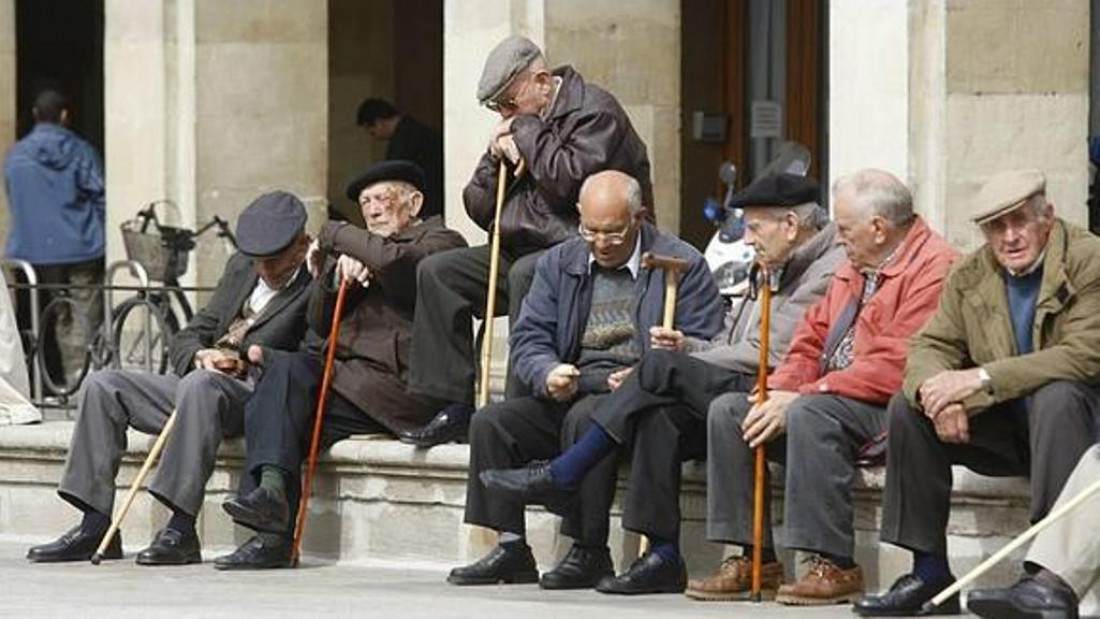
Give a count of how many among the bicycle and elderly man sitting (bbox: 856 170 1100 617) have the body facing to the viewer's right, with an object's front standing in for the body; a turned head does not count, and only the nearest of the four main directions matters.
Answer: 0

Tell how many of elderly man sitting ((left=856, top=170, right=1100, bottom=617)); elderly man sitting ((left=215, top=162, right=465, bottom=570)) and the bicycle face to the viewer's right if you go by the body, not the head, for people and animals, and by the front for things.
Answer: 0

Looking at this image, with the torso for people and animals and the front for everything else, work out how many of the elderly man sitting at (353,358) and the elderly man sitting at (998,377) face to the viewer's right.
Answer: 0

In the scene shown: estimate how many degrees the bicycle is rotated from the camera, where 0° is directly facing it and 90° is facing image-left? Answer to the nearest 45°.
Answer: approximately 45°

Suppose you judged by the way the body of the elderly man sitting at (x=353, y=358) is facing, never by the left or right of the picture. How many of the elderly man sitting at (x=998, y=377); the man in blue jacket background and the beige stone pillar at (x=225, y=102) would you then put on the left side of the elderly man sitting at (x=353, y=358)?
1

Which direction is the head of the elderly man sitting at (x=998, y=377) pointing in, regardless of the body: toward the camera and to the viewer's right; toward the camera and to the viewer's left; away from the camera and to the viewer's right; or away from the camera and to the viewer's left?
toward the camera and to the viewer's left

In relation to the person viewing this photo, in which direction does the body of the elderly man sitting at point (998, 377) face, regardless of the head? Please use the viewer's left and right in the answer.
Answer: facing the viewer and to the left of the viewer

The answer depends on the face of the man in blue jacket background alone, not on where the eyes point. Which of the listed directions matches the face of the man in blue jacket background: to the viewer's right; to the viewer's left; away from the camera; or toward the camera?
away from the camera

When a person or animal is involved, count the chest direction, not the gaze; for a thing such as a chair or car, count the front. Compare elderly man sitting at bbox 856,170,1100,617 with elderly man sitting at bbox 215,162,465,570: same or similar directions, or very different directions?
same or similar directions

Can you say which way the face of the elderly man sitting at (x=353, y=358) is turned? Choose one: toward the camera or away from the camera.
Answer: toward the camera

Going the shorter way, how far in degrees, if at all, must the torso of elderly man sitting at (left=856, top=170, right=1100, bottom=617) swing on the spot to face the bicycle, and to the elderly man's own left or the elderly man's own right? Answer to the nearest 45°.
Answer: approximately 90° to the elderly man's own right

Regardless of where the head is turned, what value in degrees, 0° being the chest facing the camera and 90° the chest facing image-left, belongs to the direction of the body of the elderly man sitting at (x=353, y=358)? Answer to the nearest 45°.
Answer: approximately 45°

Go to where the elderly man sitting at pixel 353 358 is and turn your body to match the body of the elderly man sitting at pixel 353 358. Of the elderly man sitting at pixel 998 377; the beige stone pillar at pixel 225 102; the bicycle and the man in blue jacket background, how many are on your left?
1

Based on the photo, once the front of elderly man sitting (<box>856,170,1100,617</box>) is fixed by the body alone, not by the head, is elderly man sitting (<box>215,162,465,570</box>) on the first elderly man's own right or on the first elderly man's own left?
on the first elderly man's own right

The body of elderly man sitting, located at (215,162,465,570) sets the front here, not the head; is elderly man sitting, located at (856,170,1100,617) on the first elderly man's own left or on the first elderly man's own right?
on the first elderly man's own left

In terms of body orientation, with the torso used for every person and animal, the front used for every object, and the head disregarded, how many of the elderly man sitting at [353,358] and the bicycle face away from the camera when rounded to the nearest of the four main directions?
0
